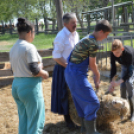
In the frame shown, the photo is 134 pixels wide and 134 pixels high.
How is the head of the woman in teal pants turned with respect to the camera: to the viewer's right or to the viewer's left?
to the viewer's right

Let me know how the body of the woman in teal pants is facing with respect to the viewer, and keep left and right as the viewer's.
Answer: facing away from the viewer and to the right of the viewer

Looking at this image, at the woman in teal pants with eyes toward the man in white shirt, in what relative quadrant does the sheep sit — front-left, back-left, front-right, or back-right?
front-right

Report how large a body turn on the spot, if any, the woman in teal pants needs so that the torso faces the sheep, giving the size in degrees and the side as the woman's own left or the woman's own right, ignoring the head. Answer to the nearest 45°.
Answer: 0° — they already face it

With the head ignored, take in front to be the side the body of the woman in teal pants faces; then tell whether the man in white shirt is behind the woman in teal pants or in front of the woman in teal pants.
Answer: in front
